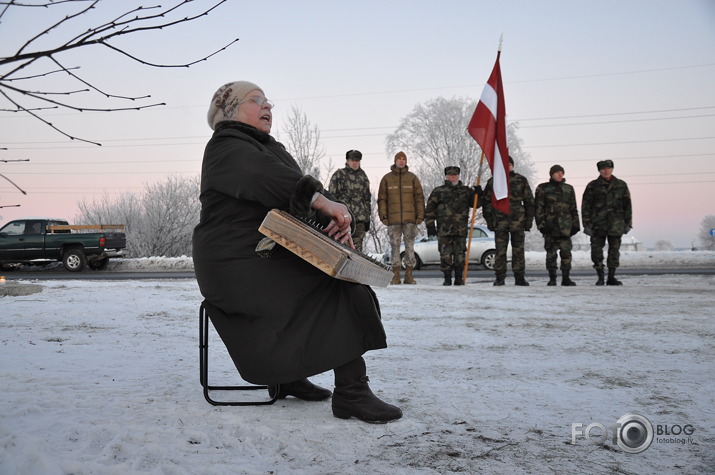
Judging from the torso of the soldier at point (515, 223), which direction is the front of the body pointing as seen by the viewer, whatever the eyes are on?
toward the camera

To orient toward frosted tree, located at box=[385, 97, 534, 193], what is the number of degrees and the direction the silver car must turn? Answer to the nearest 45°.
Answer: approximately 90° to its right

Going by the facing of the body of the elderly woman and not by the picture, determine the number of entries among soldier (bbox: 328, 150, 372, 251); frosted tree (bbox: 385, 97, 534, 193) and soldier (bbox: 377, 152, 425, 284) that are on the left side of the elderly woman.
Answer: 3

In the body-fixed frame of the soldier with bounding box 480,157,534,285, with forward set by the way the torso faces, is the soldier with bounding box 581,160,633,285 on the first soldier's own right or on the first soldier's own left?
on the first soldier's own left

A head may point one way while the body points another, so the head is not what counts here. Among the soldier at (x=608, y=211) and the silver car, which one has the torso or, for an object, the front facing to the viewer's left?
the silver car

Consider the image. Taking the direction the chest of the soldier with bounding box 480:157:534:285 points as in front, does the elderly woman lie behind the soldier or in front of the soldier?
in front

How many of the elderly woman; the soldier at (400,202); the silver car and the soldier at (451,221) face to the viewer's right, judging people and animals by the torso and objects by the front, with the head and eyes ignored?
1

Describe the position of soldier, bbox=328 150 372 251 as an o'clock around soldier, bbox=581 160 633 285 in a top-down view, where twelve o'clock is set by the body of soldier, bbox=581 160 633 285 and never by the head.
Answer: soldier, bbox=328 150 372 251 is roughly at 2 o'clock from soldier, bbox=581 160 633 285.

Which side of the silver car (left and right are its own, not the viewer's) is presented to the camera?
left

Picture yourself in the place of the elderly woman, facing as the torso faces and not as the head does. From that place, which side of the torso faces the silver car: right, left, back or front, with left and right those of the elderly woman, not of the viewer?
left

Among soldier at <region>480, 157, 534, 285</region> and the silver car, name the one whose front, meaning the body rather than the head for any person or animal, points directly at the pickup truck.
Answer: the silver car

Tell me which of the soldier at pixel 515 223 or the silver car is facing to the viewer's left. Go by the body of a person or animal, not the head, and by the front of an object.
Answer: the silver car

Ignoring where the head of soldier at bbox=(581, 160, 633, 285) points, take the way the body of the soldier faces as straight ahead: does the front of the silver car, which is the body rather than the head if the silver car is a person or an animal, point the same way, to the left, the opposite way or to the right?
to the right

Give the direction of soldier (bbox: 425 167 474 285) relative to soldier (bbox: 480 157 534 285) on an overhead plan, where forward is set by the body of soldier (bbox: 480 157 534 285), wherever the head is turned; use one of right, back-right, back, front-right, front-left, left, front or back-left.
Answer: right

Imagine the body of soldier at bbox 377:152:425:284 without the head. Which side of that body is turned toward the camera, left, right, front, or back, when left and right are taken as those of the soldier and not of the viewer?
front
